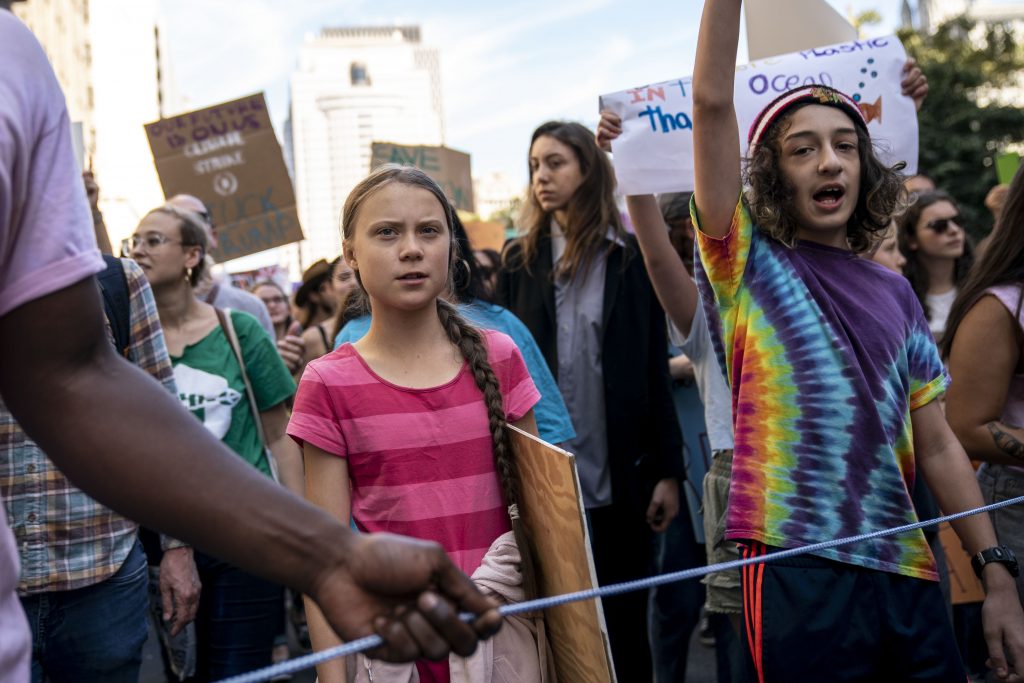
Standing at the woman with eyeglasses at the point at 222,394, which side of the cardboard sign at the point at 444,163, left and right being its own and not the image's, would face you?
front

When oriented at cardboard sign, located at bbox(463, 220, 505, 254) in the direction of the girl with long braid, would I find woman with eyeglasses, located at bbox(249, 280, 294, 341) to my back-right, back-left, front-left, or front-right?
front-right

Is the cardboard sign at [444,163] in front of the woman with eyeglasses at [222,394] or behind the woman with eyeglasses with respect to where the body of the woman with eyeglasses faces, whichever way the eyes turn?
behind

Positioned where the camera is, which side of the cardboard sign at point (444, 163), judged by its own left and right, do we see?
front

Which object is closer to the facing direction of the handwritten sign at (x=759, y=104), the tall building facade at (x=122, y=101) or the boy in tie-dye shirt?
the boy in tie-dye shirt

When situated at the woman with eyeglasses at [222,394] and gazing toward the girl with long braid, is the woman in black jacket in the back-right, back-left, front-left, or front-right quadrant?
front-left

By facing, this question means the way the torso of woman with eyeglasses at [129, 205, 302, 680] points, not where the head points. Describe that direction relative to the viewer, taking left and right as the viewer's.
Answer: facing the viewer and to the left of the viewer

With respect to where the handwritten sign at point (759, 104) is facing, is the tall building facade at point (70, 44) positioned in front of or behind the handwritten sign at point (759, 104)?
behind

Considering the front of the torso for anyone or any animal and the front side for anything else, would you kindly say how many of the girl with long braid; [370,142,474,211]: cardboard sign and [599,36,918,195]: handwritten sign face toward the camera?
3

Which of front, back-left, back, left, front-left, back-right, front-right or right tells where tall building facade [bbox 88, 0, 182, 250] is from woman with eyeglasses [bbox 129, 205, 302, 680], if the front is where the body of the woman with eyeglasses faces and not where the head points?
back-right

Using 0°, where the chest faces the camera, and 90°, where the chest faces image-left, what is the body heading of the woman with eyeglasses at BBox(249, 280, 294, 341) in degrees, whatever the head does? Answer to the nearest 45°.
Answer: approximately 45°

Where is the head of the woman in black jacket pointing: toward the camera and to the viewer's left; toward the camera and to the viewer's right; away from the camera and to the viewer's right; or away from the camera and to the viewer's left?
toward the camera and to the viewer's left

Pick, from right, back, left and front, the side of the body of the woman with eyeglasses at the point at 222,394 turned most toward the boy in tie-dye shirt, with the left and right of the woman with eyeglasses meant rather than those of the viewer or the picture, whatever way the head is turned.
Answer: left
